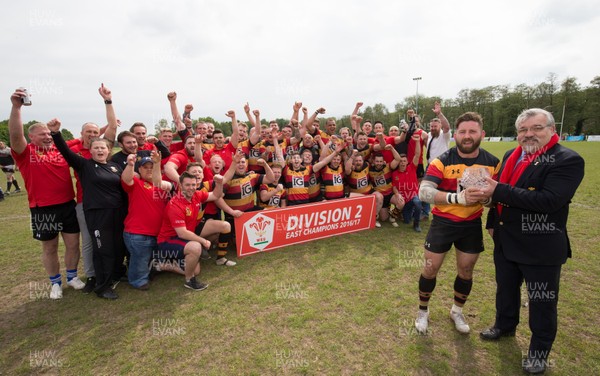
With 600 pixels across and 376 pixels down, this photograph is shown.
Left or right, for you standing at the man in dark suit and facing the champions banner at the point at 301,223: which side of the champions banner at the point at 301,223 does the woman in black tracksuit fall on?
left

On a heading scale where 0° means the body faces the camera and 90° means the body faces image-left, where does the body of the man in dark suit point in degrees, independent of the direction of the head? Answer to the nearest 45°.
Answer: approximately 45°

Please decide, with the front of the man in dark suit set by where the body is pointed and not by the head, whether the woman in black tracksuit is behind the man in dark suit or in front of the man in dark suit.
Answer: in front

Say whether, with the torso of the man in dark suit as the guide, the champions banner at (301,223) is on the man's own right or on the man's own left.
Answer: on the man's own right
